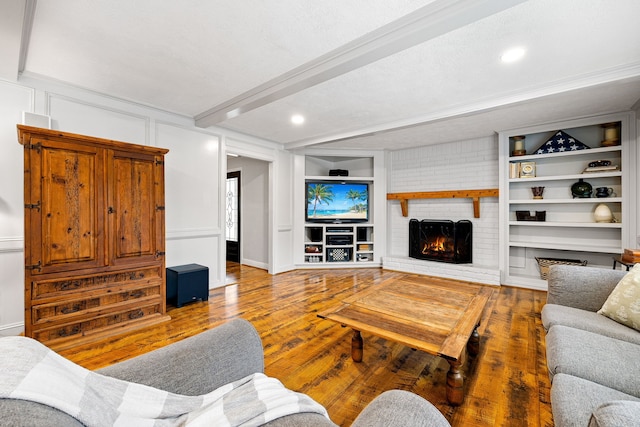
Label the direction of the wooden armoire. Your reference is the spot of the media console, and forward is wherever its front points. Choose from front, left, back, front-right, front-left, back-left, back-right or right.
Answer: front-right

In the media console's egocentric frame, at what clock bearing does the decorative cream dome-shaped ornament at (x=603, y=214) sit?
The decorative cream dome-shaped ornament is roughly at 10 o'clock from the media console.

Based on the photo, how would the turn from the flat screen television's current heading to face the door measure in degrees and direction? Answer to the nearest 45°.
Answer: approximately 90° to its right

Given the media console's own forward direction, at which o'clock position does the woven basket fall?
The woven basket is roughly at 10 o'clock from the media console.

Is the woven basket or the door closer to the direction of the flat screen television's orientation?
the woven basket

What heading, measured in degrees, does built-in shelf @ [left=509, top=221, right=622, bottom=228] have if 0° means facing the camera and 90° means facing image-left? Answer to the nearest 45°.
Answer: approximately 0°

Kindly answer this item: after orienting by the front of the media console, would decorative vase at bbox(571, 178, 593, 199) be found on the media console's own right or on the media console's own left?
on the media console's own left
